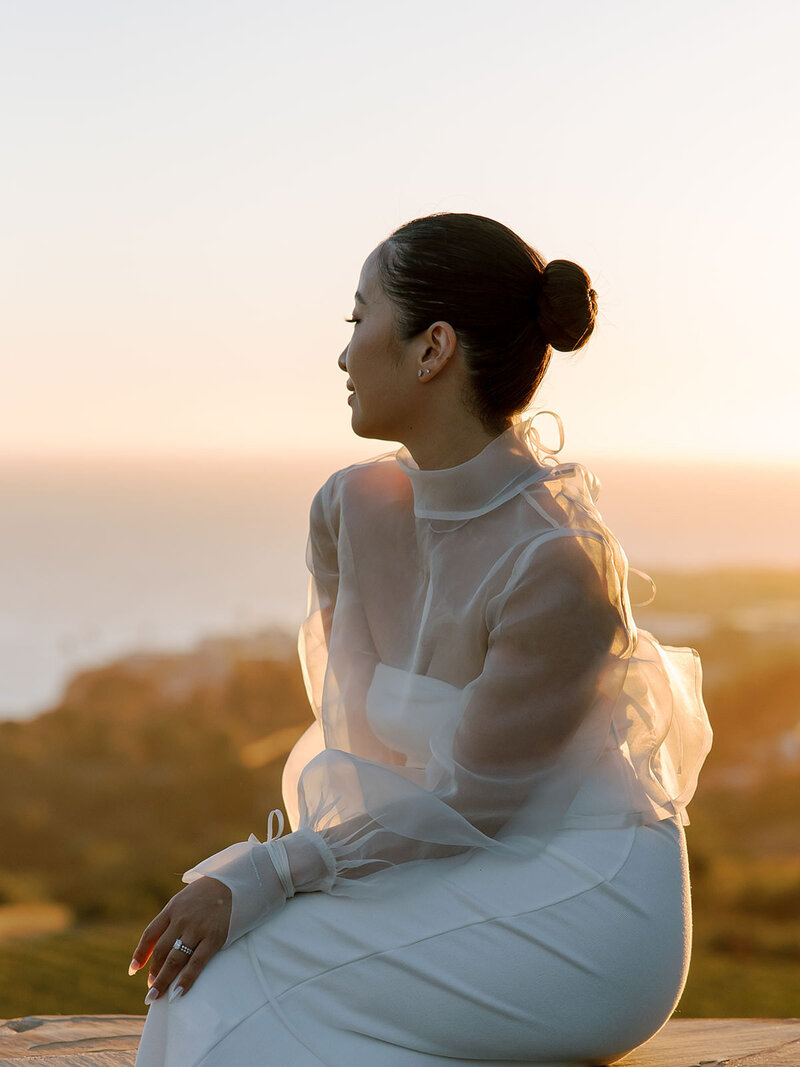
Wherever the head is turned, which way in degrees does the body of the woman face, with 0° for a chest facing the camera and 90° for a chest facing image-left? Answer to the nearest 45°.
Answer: approximately 45°
